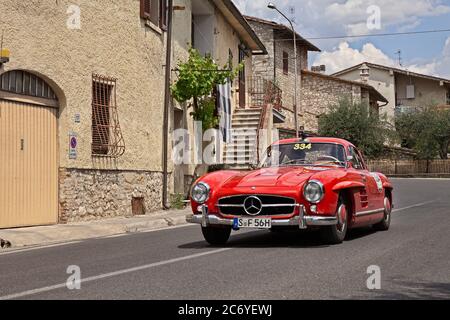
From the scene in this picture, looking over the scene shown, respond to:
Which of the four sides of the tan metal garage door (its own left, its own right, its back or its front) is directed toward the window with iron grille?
left

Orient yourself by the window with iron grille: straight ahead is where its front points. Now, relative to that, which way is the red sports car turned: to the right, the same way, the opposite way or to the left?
to the right

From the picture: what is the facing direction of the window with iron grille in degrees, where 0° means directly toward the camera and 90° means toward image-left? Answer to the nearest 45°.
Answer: approximately 315°

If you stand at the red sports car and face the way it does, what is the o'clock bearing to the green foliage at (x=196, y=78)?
The green foliage is roughly at 4 o'clock from the red sports car.

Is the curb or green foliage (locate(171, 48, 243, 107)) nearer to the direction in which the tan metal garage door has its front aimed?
the curb

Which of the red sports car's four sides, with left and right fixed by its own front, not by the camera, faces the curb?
right

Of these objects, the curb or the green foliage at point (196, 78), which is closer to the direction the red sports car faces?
the curb

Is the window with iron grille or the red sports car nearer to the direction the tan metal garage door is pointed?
the red sports car

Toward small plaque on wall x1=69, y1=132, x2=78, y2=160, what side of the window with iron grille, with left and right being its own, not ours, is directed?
right

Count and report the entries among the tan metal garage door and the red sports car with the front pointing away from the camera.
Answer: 0

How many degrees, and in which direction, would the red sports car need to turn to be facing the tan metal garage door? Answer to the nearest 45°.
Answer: approximately 90° to its right

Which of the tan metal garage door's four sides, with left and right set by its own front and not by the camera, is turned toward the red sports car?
front

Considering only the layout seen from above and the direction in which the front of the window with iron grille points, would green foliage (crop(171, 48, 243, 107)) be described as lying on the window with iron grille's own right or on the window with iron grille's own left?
on the window with iron grille's own left

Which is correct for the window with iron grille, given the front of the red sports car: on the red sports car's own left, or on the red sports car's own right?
on the red sports car's own right

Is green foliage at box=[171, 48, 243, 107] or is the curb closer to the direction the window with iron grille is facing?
the curb

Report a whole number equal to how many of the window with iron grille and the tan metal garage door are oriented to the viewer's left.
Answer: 0

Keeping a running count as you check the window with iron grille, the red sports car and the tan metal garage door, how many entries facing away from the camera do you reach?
0
